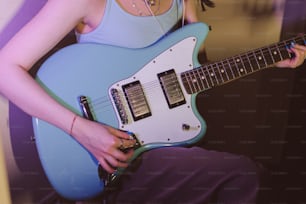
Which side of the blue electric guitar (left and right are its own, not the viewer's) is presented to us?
front
